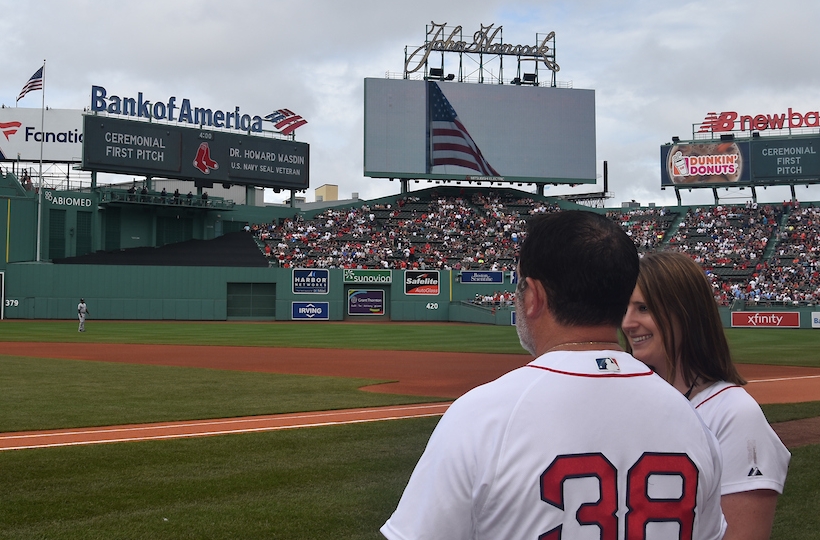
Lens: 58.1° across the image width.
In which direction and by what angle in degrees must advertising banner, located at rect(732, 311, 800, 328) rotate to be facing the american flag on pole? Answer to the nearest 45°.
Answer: approximately 90° to its right

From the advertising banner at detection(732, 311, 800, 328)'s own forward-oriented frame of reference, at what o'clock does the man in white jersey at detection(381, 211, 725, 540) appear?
The man in white jersey is roughly at 12 o'clock from the advertising banner.

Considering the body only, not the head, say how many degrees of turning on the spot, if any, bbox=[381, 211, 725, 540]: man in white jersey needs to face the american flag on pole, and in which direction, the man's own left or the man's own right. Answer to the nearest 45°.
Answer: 0° — they already face it

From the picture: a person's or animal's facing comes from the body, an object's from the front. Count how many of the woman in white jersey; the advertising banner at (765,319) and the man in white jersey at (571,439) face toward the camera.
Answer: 1

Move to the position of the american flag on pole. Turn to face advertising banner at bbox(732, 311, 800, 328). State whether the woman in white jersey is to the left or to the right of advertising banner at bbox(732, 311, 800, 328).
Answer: right

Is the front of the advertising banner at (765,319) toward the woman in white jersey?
yes

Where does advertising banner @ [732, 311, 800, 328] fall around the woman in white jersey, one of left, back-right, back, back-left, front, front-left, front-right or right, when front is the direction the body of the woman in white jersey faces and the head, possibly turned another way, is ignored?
right

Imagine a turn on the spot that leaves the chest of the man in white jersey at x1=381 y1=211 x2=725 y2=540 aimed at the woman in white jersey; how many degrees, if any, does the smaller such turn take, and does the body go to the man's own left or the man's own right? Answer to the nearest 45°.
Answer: approximately 90° to the man's own right

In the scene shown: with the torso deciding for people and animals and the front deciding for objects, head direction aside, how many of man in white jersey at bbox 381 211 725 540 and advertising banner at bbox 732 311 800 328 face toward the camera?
1

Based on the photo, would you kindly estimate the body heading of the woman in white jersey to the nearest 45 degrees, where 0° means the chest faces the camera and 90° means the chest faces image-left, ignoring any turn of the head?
approximately 90°

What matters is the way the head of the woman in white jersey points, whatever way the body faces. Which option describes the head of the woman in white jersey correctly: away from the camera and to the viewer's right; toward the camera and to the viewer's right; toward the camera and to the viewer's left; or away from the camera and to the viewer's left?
toward the camera and to the viewer's left

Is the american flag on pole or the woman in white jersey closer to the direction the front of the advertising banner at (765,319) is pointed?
the woman in white jersey
